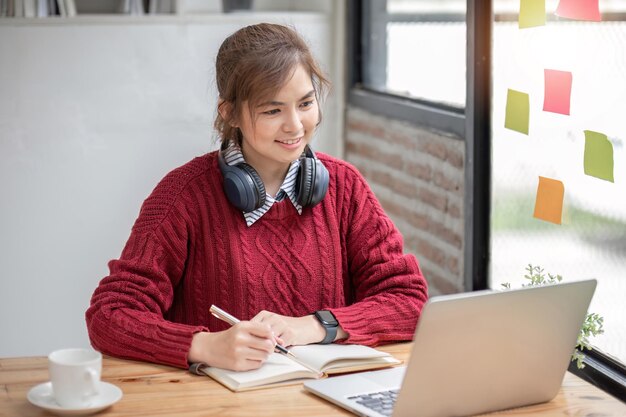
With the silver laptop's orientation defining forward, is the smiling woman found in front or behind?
in front

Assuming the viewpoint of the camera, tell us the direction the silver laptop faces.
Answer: facing away from the viewer and to the left of the viewer

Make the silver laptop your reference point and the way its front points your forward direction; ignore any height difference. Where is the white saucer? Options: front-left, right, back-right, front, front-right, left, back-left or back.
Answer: front-left

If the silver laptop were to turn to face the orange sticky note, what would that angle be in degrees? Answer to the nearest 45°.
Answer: approximately 45° to its right

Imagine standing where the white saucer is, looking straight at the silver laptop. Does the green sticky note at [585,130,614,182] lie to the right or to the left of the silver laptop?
left
